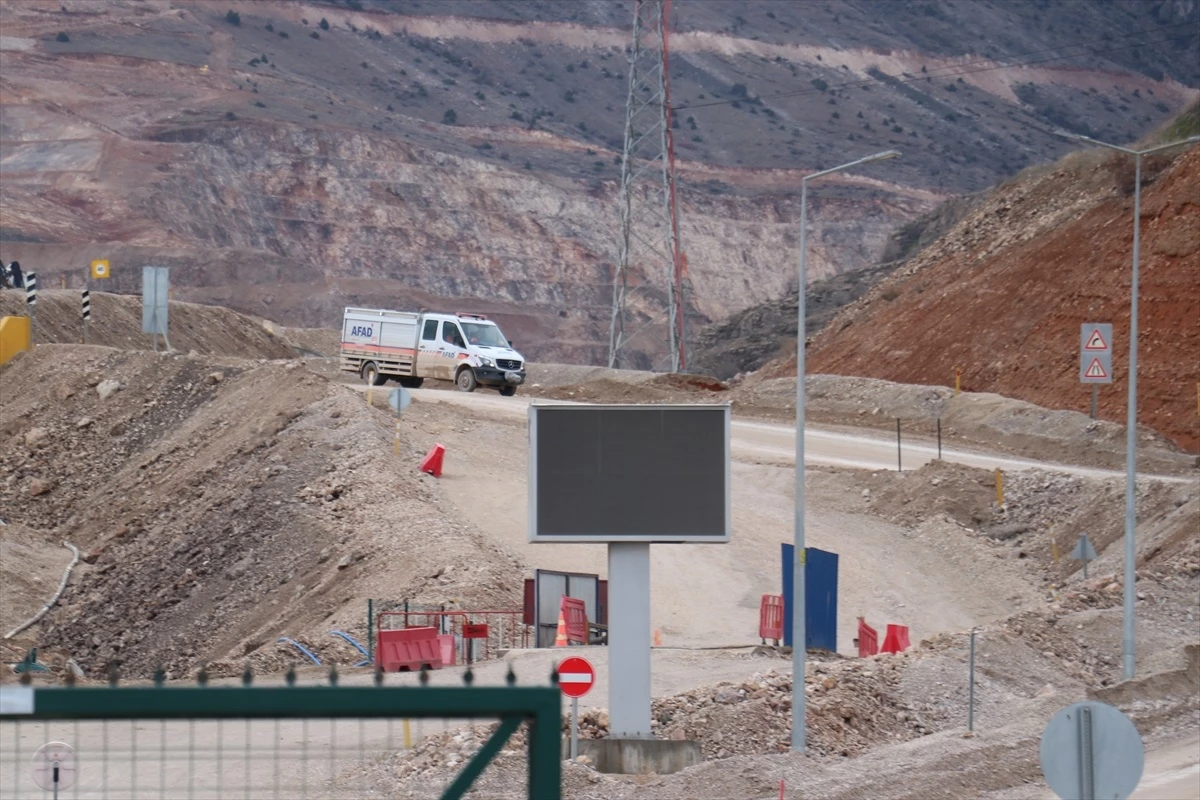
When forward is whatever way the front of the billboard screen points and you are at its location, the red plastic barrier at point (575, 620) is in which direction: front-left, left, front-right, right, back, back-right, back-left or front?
back

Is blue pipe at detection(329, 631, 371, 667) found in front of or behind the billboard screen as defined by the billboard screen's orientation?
behind

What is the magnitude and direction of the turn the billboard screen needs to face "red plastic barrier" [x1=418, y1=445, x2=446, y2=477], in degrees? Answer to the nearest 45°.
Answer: approximately 180°

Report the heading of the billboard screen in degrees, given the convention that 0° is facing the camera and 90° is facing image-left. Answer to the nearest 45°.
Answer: approximately 0°

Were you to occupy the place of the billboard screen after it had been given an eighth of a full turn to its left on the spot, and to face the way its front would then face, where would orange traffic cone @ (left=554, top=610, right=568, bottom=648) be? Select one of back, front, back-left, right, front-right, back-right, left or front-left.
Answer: back-left
